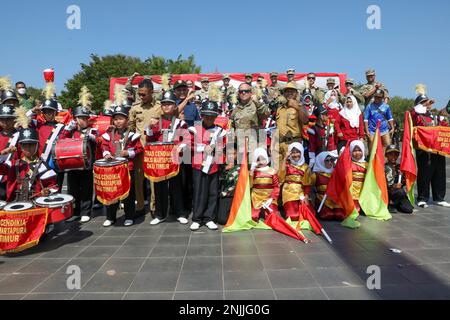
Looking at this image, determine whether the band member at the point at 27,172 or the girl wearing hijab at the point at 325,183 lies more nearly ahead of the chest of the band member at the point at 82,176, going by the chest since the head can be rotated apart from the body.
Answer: the band member

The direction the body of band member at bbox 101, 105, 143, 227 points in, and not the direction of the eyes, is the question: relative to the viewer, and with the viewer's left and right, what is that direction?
facing the viewer

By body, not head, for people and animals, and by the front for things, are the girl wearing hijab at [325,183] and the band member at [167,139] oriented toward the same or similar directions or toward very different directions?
same or similar directions

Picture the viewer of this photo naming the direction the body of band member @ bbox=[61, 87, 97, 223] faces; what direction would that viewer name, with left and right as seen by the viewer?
facing the viewer and to the left of the viewer

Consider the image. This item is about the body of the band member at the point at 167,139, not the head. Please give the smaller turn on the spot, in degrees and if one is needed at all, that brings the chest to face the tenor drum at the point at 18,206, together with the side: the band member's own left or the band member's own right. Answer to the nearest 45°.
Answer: approximately 45° to the band member's own right

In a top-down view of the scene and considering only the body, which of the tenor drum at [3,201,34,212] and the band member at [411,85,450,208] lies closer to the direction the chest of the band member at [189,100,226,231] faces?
the tenor drum

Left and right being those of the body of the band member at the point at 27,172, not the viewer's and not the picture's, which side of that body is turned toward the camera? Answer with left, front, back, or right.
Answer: front

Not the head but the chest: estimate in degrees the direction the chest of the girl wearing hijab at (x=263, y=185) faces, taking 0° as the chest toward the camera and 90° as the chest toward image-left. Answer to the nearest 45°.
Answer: approximately 0°

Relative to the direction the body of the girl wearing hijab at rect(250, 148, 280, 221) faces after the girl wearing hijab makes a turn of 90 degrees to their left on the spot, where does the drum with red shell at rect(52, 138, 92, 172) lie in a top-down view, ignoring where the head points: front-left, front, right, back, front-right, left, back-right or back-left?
back

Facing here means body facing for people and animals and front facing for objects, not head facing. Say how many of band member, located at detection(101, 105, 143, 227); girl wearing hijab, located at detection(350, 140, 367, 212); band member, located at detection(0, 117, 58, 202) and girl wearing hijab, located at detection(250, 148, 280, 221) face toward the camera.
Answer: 4

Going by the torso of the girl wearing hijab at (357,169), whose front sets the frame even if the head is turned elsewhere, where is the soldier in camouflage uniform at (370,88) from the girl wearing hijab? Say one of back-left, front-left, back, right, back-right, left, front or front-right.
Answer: back

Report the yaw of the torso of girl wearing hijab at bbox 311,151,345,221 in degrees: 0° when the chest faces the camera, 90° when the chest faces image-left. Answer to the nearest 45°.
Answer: approximately 315°

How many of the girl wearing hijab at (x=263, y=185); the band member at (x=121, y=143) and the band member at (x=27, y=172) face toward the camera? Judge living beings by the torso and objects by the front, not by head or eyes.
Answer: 3

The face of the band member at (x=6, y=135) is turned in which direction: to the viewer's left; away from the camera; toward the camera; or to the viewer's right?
toward the camera

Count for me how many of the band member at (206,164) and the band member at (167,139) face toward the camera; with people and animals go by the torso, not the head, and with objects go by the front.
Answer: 2

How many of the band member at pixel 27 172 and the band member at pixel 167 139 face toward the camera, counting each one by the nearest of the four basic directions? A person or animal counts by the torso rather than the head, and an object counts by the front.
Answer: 2

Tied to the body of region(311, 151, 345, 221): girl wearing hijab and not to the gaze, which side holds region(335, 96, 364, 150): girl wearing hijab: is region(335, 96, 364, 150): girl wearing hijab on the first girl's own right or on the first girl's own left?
on the first girl's own left
